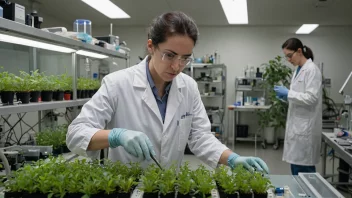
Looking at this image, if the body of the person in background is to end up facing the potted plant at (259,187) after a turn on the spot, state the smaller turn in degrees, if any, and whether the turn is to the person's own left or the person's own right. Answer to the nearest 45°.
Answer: approximately 90° to the person's own left

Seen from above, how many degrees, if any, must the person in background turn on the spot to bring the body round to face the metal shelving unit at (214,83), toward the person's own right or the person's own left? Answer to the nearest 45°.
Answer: approximately 45° to the person's own right

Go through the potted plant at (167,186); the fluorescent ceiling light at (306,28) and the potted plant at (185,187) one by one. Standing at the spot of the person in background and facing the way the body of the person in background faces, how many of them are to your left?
2

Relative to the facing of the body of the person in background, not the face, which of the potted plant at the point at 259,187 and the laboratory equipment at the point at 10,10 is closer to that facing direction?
the laboratory equipment

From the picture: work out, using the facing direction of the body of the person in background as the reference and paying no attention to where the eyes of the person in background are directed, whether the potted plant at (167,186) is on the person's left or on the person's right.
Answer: on the person's left

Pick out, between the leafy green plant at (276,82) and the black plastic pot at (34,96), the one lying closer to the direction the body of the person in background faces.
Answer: the black plastic pot

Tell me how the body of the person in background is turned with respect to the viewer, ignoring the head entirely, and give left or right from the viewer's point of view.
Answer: facing to the left of the viewer

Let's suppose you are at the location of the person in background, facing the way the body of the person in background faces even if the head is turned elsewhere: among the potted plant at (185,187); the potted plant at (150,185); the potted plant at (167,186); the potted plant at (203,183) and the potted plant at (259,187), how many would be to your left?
5
